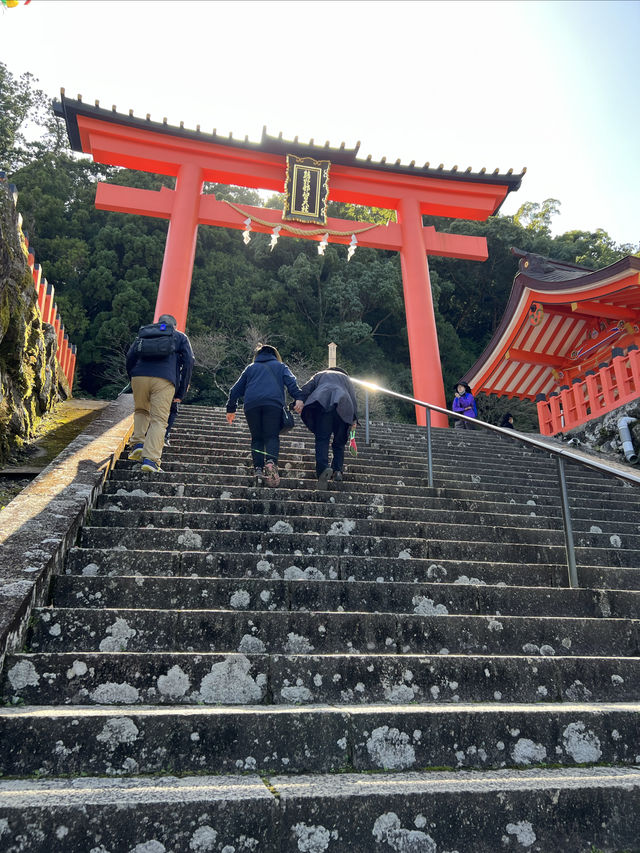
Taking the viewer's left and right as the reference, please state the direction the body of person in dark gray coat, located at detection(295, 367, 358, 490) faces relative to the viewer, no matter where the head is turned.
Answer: facing away from the viewer

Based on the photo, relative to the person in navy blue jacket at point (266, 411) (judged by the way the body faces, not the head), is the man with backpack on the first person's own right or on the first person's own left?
on the first person's own left

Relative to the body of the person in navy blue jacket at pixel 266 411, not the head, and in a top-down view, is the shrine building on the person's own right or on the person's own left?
on the person's own right

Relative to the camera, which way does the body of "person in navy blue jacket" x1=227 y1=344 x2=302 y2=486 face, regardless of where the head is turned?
away from the camera

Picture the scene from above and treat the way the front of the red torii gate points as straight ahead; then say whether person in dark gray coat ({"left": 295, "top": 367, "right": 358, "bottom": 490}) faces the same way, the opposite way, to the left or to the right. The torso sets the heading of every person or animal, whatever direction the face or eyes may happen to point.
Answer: the opposite way

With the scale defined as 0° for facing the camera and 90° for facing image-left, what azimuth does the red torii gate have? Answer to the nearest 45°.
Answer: approximately 0°

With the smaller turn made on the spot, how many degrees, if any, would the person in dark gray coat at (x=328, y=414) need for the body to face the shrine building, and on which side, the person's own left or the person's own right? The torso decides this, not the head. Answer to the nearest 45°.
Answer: approximately 45° to the person's own right

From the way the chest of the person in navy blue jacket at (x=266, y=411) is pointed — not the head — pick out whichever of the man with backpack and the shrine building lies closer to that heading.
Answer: the shrine building

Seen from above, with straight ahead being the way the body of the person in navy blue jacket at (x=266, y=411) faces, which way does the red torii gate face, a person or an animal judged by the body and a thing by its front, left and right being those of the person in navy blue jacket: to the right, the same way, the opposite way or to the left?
the opposite way
